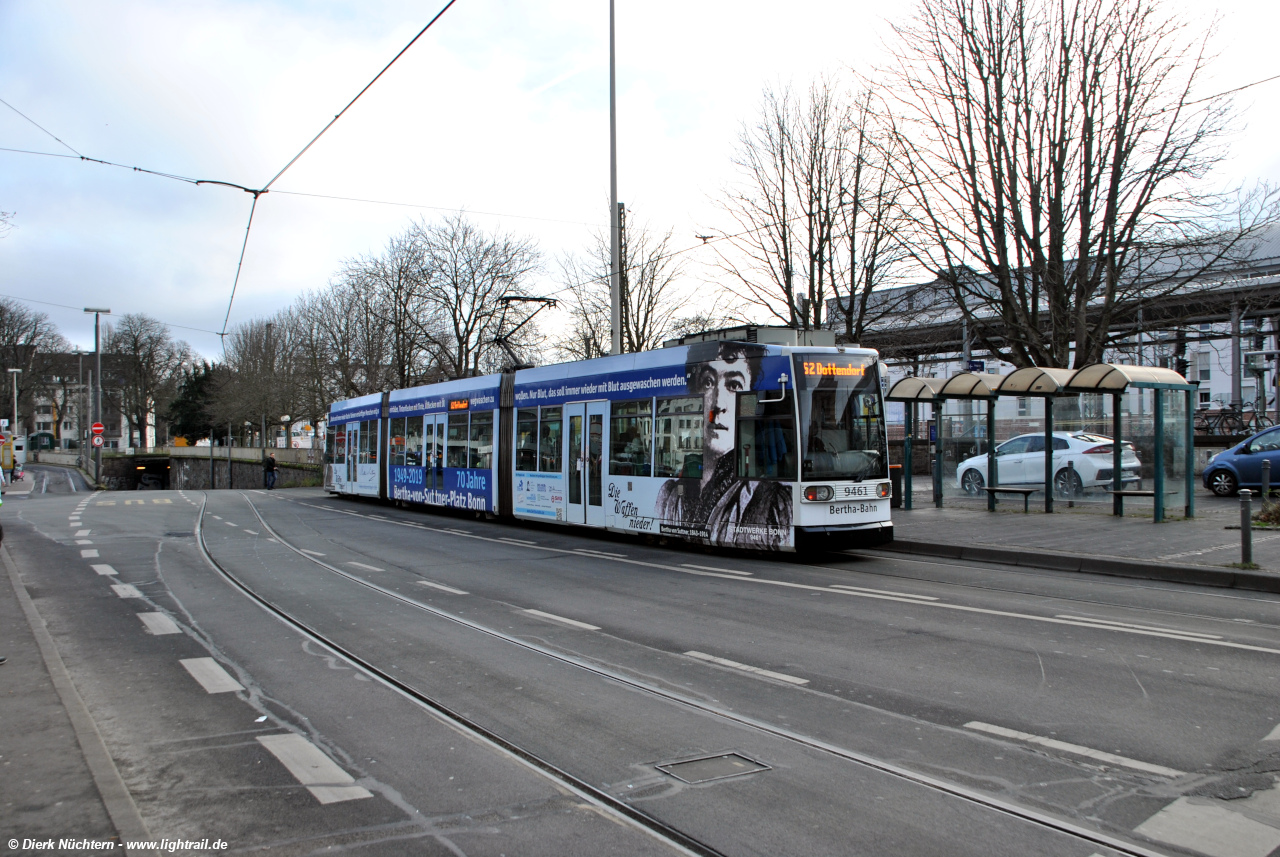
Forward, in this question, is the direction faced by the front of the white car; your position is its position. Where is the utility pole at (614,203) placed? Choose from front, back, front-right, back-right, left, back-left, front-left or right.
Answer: front-left

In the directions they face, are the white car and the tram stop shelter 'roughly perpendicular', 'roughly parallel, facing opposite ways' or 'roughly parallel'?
roughly perpendicular

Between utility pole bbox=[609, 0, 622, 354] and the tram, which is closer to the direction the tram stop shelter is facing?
the tram

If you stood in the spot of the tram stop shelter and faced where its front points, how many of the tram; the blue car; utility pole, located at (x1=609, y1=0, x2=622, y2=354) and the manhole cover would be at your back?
1

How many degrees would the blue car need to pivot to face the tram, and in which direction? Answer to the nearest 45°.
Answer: approximately 45° to its left

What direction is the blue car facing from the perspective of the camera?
to the viewer's left

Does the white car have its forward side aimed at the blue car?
no

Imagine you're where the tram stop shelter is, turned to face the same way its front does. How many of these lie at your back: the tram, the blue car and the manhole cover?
1

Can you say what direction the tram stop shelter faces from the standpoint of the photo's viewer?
facing the viewer and to the left of the viewer

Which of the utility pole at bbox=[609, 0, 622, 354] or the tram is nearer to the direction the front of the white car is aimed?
the utility pole

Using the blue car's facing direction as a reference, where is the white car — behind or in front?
in front

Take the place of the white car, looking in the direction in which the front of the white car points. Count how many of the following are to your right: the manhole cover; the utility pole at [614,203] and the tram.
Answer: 0

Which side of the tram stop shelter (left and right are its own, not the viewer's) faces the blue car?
back

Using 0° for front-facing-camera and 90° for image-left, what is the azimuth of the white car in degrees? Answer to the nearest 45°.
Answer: approximately 135°

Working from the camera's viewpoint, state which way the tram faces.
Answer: facing the viewer and to the right of the viewer

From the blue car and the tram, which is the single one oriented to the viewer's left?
the blue car

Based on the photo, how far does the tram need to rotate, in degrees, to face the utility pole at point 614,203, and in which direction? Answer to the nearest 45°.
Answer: approximately 135° to its left

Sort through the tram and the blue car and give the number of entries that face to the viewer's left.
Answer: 1
